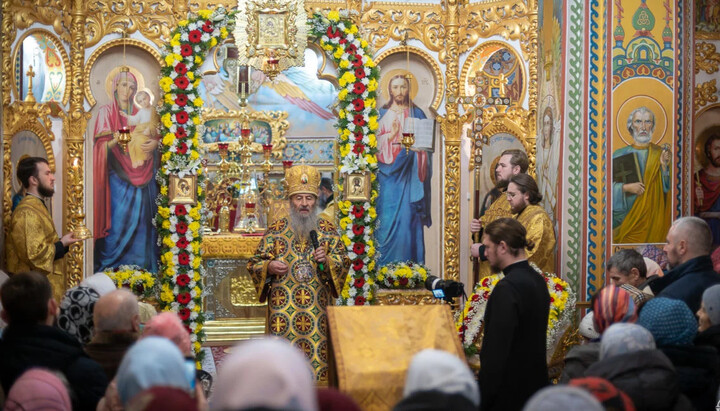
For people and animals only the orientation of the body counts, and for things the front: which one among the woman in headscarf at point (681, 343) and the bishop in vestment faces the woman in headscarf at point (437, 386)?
the bishop in vestment

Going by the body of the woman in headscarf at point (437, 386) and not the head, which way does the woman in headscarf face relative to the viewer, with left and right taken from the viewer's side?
facing away from the viewer

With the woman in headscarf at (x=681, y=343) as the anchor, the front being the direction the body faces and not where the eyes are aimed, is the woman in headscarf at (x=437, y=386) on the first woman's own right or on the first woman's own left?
on the first woman's own left

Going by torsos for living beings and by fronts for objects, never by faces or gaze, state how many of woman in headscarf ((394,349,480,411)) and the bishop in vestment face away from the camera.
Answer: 1

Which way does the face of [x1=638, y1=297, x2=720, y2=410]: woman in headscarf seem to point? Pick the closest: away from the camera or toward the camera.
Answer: away from the camera

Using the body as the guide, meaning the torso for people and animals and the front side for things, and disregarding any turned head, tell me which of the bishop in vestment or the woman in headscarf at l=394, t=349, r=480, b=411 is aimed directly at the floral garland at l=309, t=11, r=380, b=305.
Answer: the woman in headscarf

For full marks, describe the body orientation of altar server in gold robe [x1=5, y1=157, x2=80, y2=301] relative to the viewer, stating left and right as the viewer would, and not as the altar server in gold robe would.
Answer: facing to the right of the viewer

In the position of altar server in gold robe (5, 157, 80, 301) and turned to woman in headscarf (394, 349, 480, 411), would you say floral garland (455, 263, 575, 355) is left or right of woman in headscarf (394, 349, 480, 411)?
left

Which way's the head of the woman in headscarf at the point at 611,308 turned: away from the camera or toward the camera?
away from the camera

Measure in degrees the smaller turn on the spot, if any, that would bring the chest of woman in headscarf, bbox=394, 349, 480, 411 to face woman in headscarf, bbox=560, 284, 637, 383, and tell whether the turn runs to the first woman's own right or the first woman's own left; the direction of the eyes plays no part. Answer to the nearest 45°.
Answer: approximately 45° to the first woman's own right
